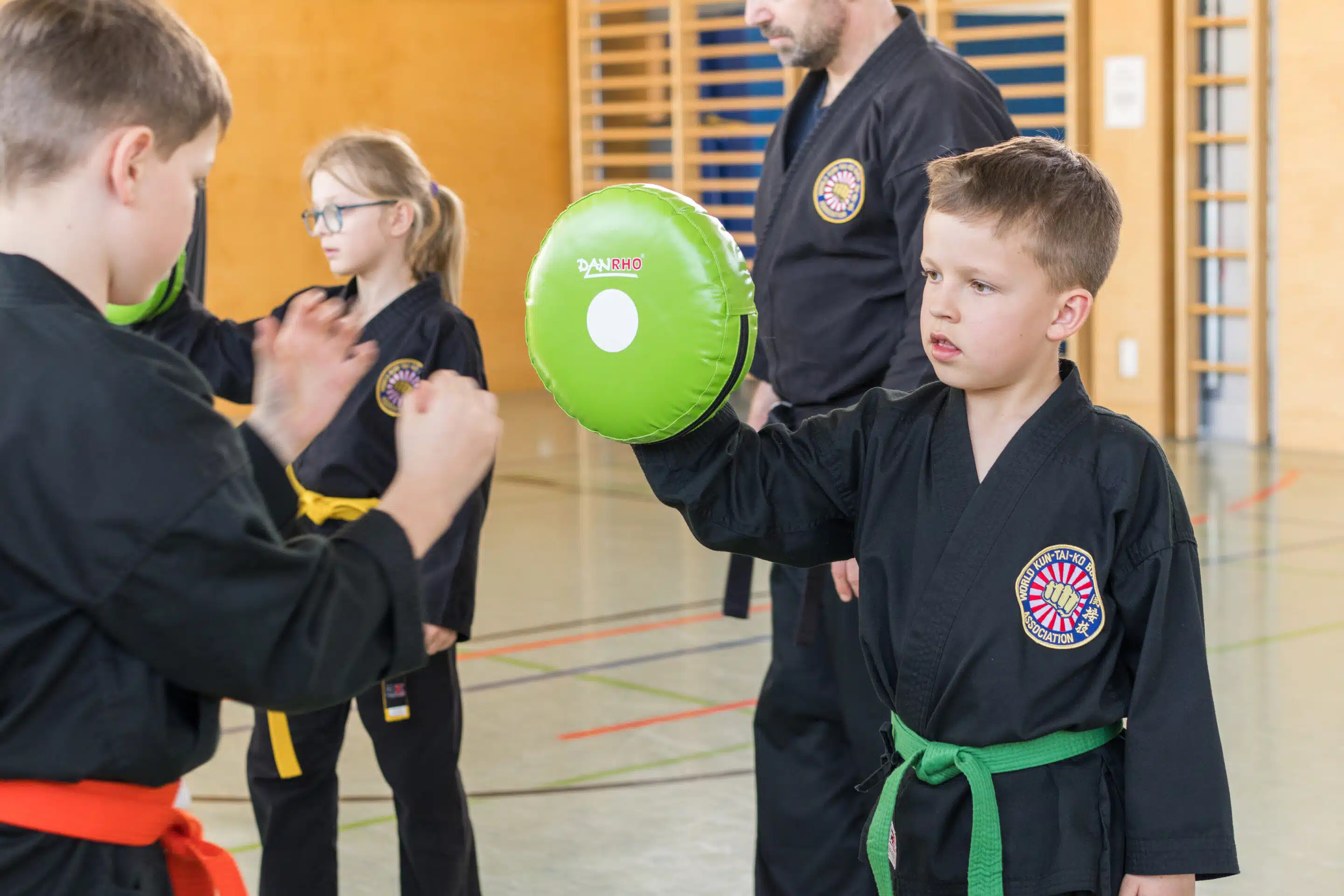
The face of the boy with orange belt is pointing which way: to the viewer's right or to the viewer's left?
to the viewer's right

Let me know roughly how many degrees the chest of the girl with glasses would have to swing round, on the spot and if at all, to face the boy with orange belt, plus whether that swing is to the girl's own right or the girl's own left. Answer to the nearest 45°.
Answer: approximately 45° to the girl's own left

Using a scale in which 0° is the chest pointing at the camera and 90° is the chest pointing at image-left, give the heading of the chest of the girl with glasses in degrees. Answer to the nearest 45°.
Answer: approximately 45°
